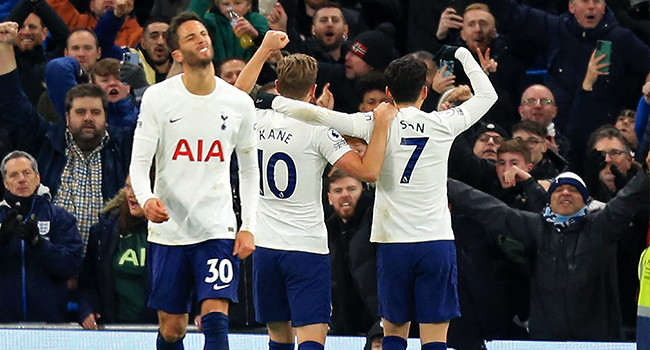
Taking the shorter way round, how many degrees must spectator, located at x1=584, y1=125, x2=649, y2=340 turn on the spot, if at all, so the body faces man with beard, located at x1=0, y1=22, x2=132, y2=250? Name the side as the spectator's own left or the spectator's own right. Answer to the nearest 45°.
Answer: approximately 45° to the spectator's own right

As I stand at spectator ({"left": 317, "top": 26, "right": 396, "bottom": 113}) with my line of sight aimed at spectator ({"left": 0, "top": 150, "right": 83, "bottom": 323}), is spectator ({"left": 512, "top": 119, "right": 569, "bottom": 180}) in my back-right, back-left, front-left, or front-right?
back-left

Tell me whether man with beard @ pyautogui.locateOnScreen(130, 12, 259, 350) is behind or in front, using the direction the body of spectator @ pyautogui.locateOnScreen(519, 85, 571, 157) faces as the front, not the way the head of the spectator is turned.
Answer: in front

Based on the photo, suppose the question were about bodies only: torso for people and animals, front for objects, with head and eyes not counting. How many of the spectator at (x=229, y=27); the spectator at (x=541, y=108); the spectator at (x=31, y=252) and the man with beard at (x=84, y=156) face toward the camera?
4

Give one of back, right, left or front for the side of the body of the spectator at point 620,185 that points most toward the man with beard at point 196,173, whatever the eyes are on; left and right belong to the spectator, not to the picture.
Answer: front

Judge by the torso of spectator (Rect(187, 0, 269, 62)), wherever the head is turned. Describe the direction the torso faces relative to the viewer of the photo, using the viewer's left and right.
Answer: facing the viewer

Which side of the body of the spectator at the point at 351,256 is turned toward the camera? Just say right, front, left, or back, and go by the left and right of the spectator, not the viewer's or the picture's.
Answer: front

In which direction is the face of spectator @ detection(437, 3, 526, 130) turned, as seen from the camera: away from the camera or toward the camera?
toward the camera

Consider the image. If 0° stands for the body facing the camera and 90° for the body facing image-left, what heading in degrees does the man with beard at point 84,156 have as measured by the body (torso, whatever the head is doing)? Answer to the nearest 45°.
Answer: approximately 0°

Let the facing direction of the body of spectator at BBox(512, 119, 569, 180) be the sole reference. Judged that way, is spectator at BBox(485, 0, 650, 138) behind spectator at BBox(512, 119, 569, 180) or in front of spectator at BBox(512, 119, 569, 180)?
behind

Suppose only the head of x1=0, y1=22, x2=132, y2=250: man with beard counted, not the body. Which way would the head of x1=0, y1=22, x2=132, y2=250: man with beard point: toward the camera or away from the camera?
toward the camera

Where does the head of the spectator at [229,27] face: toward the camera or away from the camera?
toward the camera

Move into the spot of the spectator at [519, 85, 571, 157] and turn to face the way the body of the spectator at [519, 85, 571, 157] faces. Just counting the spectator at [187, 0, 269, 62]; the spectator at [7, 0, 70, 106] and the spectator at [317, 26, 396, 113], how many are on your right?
3

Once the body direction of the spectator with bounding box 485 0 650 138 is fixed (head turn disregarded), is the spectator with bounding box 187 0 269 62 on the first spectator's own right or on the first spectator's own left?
on the first spectator's own right

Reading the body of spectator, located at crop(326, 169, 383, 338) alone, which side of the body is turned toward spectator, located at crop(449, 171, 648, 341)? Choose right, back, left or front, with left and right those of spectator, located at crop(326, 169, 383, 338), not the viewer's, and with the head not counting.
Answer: left

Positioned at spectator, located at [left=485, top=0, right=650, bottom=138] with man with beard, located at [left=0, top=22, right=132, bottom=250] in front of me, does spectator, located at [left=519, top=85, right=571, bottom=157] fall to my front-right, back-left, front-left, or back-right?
front-left
